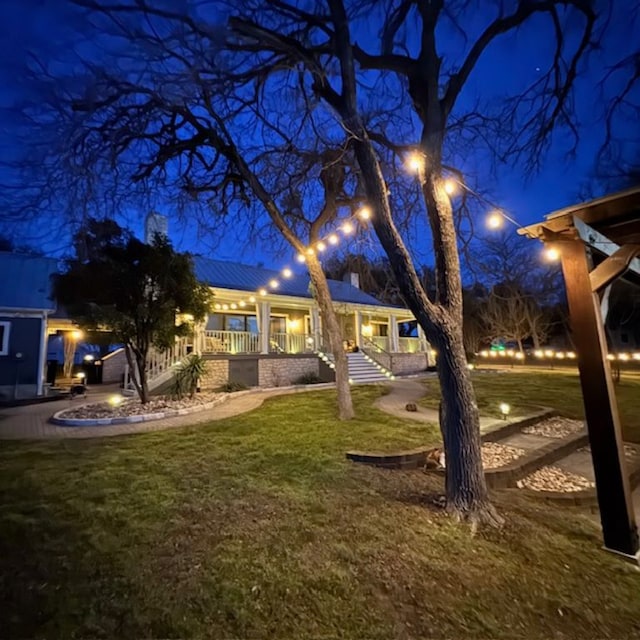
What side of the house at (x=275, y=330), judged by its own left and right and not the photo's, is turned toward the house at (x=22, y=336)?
right

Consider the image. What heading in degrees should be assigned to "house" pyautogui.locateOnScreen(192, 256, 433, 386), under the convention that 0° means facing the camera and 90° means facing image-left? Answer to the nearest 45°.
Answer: approximately 315°

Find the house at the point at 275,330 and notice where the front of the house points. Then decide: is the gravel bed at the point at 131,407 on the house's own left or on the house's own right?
on the house's own right

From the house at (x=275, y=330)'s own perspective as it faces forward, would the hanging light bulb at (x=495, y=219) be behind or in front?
in front

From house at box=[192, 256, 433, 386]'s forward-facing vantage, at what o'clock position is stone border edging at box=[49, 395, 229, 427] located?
The stone border edging is roughly at 2 o'clock from the house.

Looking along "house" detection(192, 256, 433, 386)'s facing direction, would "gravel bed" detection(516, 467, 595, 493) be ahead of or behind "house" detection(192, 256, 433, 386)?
ahead

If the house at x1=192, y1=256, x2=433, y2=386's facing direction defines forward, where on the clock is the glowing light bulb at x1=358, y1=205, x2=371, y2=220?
The glowing light bulb is roughly at 1 o'clock from the house.

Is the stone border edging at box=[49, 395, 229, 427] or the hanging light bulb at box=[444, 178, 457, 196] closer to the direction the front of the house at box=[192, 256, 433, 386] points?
the hanging light bulb

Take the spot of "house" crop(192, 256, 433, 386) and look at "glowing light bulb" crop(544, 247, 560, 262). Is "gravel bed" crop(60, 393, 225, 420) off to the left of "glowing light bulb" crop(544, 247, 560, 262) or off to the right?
right

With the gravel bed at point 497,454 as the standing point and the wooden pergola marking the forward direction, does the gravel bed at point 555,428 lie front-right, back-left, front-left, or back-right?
back-left

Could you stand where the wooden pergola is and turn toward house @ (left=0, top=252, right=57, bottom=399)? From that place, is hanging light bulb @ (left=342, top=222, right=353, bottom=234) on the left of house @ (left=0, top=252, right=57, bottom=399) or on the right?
right

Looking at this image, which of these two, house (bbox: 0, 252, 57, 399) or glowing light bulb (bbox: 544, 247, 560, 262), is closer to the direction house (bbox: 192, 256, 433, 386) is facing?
the glowing light bulb
